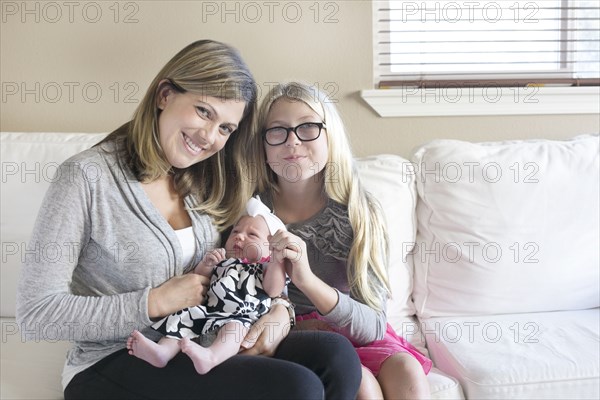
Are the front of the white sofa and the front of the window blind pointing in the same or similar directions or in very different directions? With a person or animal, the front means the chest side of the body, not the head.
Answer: same or similar directions

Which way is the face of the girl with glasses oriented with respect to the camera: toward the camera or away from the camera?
toward the camera

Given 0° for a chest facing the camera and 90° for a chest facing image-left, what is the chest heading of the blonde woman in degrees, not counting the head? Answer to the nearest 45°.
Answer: approximately 315°

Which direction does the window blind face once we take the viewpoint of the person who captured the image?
facing the viewer

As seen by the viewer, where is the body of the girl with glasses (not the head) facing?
toward the camera

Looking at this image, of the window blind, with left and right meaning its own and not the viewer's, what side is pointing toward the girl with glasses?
front

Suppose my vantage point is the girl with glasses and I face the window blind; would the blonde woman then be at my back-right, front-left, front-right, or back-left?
back-left

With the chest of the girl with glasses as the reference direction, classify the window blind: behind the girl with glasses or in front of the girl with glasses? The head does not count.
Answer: behind

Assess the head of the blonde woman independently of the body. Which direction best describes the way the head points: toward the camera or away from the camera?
toward the camera

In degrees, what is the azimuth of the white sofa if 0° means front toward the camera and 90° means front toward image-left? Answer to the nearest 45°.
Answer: approximately 0°

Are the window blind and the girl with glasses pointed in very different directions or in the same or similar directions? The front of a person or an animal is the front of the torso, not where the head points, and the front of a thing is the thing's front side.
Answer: same or similar directions
